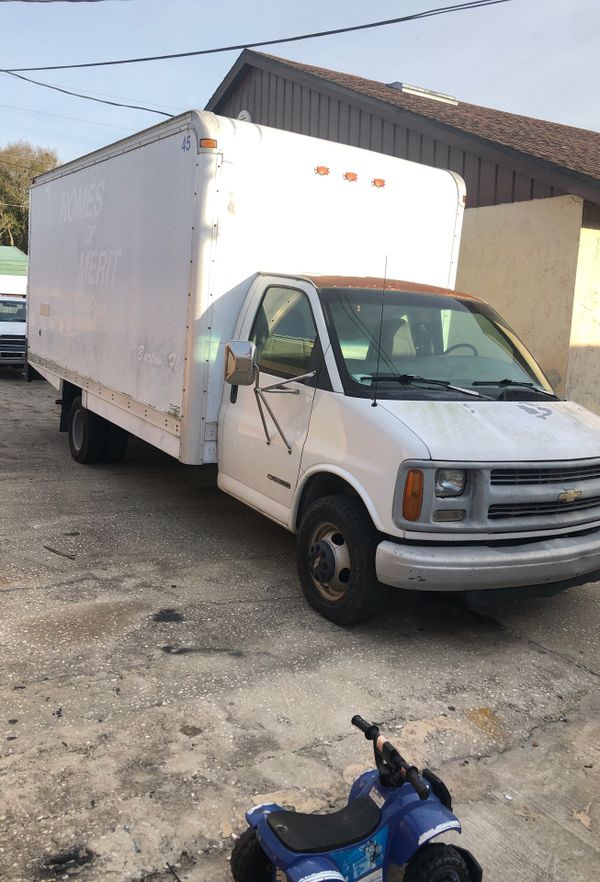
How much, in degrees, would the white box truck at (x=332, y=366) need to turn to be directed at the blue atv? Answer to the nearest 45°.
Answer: approximately 45° to its right

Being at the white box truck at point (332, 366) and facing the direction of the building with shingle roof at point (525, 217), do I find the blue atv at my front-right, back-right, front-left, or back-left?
back-right

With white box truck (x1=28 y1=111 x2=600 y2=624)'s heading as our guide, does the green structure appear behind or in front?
behind

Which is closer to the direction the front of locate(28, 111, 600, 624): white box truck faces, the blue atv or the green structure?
the blue atv

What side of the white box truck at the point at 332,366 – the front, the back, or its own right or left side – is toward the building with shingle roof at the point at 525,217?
left

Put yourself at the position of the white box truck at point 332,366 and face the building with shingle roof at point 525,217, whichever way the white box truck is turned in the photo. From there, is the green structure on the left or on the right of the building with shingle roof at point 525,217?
left

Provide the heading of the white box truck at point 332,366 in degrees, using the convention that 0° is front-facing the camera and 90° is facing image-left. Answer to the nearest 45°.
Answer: approximately 315°

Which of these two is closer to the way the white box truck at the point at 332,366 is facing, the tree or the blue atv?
the blue atv

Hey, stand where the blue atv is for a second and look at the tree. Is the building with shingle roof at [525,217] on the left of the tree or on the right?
right

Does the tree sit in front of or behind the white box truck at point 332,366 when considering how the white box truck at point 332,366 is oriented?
behind
